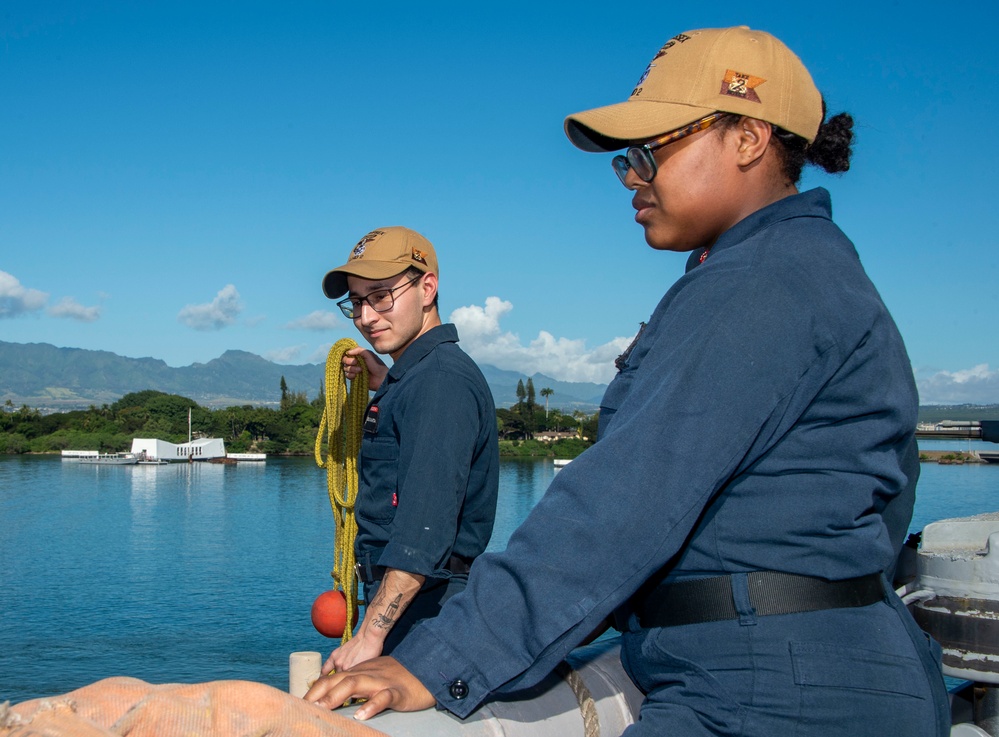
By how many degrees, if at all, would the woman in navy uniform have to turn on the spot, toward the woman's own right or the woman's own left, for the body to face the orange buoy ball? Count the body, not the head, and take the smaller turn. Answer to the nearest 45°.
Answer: approximately 45° to the woman's own right

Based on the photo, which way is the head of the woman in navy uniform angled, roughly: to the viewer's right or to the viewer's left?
to the viewer's left

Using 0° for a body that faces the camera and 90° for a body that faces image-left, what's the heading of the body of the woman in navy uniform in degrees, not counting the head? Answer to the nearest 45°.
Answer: approximately 90°

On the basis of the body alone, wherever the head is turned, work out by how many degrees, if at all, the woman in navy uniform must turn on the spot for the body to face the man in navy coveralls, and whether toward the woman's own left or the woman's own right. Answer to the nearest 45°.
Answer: approximately 45° to the woman's own right

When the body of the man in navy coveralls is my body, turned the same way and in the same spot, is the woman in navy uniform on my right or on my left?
on my left
